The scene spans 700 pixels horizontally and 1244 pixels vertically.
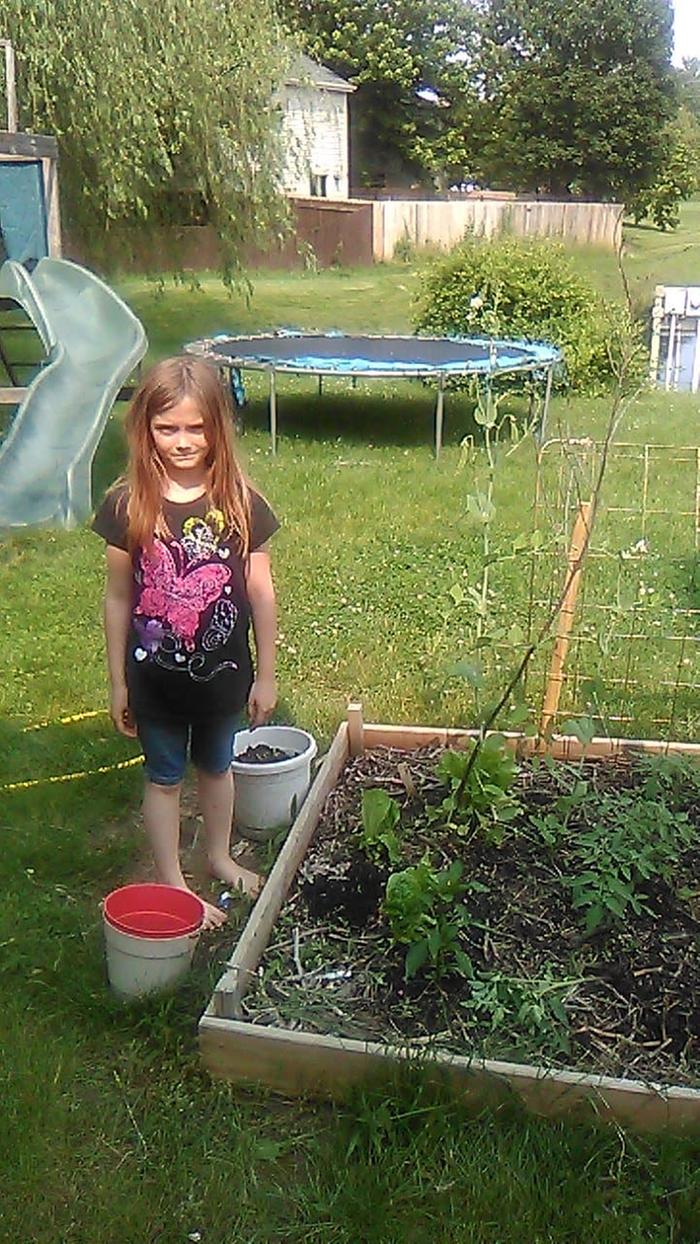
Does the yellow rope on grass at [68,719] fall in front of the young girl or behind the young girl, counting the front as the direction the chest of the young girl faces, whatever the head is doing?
behind

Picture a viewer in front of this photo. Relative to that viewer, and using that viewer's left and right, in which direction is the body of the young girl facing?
facing the viewer

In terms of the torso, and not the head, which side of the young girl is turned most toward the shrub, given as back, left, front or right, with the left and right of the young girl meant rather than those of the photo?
back

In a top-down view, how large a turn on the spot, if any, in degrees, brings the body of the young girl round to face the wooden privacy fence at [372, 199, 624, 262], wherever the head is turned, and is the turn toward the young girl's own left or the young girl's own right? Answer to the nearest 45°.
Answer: approximately 180°

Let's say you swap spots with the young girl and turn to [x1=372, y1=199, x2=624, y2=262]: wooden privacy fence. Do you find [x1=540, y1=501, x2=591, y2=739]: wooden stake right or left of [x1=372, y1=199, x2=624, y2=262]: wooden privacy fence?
right

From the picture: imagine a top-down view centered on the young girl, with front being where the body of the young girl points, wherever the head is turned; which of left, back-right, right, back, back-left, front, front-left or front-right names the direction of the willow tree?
back

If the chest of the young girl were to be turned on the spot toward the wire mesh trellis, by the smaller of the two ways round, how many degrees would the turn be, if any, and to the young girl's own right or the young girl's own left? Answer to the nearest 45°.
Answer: approximately 135° to the young girl's own left

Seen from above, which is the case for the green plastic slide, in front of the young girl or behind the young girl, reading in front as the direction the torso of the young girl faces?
behind

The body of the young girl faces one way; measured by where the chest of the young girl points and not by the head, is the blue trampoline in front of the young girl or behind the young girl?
behind

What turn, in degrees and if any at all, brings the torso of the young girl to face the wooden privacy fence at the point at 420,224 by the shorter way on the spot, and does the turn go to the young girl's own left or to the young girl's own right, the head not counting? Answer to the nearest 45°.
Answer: approximately 180°

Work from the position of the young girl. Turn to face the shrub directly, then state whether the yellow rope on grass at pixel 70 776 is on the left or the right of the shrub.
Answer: left
